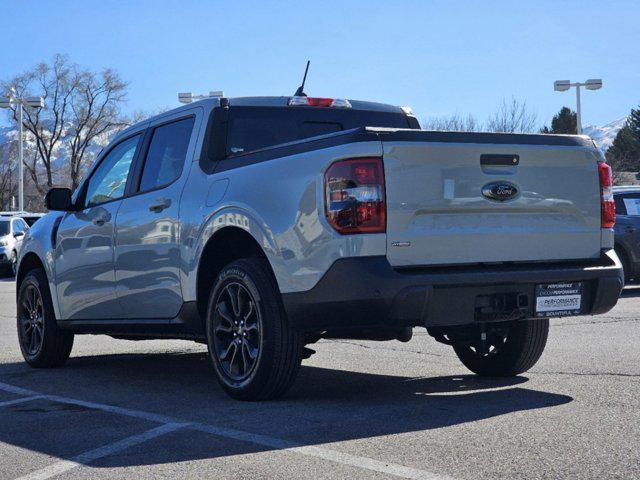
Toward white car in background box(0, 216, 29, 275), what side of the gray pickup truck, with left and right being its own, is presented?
front

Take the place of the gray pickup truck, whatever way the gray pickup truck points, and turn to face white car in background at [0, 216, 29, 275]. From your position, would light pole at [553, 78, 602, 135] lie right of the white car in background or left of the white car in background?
right

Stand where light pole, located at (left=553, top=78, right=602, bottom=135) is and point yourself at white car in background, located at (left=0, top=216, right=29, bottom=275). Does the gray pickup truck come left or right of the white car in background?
left

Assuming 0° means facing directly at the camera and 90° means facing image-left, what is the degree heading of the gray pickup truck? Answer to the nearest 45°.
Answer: approximately 135°

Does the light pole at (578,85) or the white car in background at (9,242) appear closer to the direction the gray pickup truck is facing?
the white car in background

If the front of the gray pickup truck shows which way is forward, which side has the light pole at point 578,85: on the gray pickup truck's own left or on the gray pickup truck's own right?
on the gray pickup truck's own right
